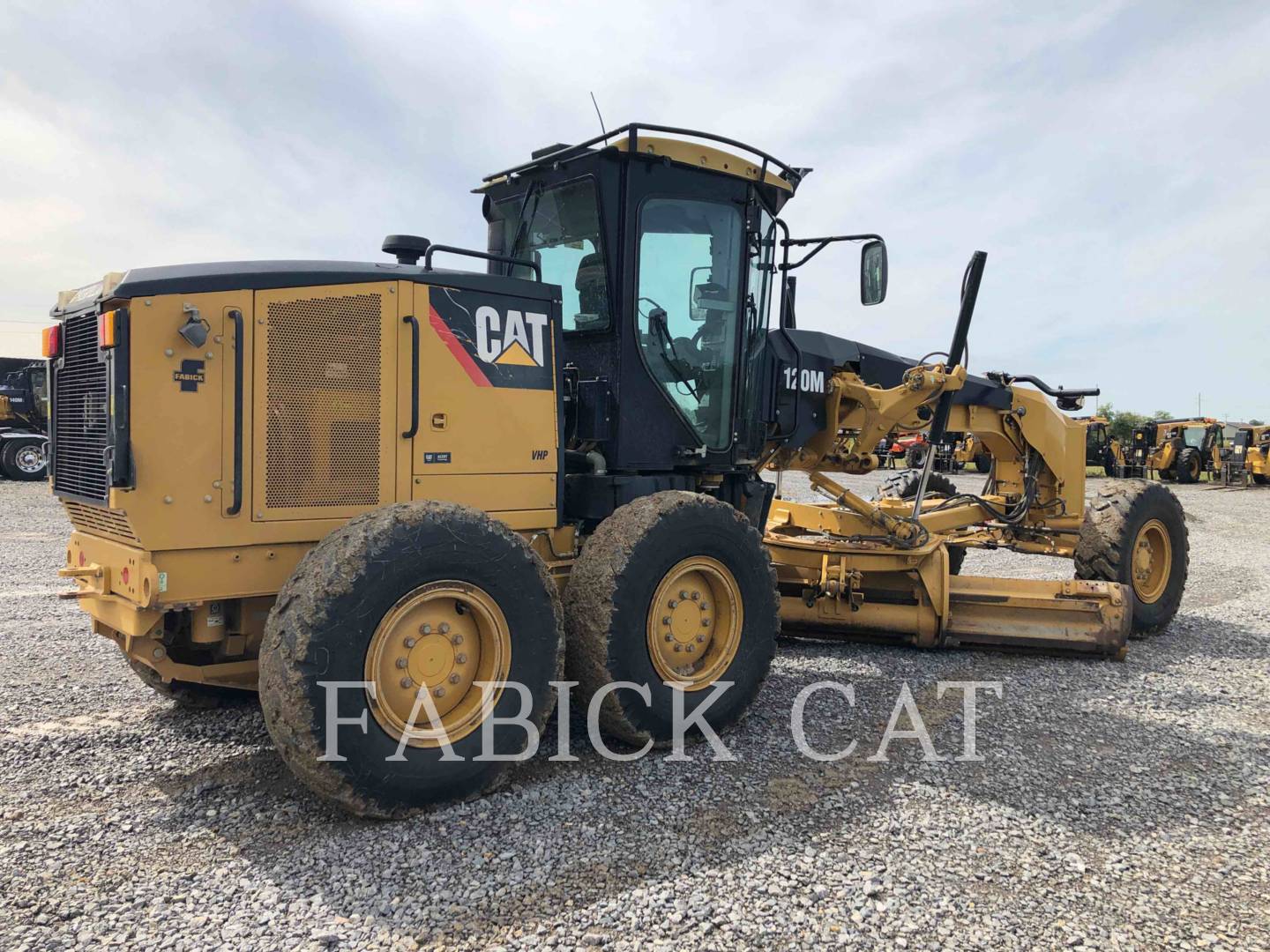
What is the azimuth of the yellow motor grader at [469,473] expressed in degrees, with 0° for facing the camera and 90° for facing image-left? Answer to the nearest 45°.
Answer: approximately 225°

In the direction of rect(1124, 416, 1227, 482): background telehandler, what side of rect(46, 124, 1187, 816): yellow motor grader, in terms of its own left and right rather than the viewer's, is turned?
front

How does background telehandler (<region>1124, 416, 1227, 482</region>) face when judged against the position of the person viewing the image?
facing the viewer and to the left of the viewer

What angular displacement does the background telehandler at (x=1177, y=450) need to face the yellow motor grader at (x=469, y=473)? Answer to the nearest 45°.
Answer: approximately 45° to its left
